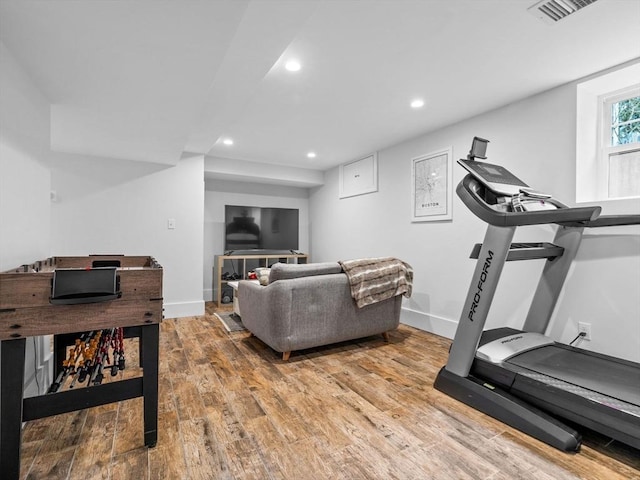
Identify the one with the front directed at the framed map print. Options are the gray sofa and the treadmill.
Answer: the treadmill

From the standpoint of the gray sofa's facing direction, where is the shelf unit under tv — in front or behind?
in front

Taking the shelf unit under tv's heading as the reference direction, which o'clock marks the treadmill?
The treadmill is roughly at 11 o'clock from the shelf unit under tv.

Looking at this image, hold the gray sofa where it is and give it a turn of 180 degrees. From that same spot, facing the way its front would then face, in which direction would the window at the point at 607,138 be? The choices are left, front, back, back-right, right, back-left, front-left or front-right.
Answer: front-left

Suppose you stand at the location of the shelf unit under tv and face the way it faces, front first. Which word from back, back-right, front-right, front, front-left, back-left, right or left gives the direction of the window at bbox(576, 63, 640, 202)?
front-left

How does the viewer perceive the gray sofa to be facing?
facing away from the viewer and to the left of the viewer

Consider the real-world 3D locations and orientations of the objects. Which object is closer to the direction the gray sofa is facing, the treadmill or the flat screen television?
the flat screen television

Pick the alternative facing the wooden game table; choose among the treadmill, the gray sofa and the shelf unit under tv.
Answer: the shelf unit under tv

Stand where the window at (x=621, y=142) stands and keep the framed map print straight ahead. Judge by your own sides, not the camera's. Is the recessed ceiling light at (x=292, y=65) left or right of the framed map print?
left

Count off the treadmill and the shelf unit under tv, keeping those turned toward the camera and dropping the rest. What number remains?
1

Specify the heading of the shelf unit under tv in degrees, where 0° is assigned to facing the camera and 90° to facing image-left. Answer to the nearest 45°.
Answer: approximately 0°

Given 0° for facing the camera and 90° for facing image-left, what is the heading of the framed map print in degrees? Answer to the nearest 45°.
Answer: approximately 45°

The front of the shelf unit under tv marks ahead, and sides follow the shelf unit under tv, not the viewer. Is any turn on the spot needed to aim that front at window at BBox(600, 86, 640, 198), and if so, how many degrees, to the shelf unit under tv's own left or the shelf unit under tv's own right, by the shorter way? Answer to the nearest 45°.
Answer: approximately 45° to the shelf unit under tv's own left

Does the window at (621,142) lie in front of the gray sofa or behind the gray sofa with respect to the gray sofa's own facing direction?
behind

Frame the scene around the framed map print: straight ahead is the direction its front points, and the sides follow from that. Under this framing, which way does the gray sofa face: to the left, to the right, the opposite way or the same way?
to the right

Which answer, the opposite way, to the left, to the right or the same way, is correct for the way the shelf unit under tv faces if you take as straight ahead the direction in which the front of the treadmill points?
the opposite way

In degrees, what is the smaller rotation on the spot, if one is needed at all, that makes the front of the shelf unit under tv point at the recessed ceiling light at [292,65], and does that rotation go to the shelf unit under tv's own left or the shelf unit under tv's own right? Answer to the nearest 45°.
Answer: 0° — it already faces it
